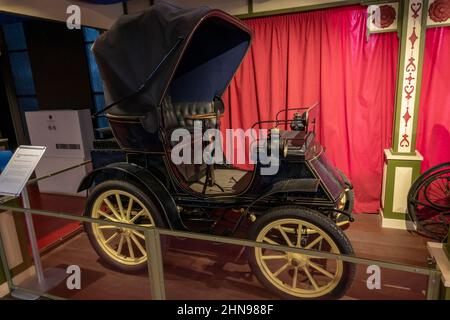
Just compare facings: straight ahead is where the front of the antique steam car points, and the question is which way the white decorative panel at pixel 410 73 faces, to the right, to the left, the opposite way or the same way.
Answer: to the right

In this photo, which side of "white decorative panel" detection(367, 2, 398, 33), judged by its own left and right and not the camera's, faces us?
front

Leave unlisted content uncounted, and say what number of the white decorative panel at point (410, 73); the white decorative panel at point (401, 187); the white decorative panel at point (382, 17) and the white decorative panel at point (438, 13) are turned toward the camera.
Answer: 4

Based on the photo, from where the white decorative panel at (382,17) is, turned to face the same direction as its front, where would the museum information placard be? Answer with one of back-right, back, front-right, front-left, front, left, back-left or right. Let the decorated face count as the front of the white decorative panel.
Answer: front-right

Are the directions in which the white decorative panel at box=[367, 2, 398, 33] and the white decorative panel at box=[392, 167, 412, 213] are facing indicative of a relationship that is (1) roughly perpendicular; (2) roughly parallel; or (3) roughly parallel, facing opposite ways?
roughly parallel

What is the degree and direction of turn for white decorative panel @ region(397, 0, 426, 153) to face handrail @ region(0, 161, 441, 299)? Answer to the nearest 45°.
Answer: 0° — it already faces it

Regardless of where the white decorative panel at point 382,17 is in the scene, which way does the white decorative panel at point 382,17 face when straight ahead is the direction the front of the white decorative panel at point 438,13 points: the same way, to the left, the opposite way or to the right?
the same way

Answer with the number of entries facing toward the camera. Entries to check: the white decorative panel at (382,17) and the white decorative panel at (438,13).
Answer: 2

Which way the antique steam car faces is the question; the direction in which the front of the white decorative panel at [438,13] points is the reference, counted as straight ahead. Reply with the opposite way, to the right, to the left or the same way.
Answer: to the left

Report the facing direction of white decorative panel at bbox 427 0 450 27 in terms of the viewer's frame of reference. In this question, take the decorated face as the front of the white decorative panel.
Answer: facing the viewer

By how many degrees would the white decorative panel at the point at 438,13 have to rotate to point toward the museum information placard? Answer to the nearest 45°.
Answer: approximately 45° to its right

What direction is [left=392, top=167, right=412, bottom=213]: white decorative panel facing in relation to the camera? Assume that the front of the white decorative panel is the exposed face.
toward the camera

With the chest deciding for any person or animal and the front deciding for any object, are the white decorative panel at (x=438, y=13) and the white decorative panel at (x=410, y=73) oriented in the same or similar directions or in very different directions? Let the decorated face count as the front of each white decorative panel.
same or similar directions
